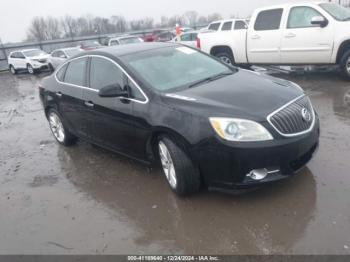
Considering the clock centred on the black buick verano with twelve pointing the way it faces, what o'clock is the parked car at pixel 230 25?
The parked car is roughly at 8 o'clock from the black buick verano.

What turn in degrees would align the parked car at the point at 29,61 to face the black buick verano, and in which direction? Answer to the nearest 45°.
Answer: approximately 45° to its right

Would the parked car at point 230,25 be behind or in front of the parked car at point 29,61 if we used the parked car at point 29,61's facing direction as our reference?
in front

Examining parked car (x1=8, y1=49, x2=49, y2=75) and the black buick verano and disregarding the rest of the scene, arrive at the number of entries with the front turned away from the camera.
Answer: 0

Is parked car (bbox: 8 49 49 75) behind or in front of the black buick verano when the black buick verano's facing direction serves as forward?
behind

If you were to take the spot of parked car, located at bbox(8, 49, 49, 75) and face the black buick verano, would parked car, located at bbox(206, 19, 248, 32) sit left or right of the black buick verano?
left

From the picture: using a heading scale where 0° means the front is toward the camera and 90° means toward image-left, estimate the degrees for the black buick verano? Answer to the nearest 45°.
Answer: approximately 315°

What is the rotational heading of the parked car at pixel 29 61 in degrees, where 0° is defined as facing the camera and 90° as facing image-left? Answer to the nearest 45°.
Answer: approximately 315°

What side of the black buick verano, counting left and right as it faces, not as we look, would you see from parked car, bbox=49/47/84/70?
back
